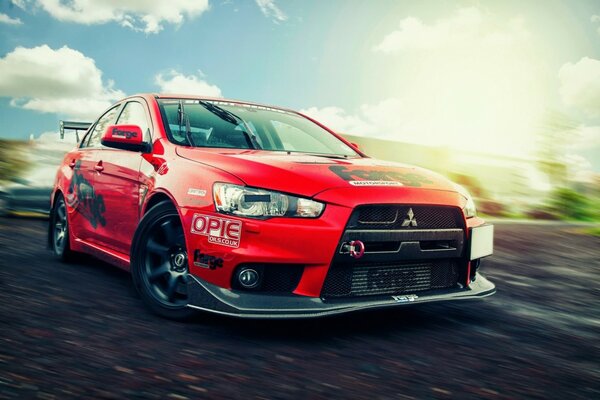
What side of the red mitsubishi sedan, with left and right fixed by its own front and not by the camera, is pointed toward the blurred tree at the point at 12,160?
back

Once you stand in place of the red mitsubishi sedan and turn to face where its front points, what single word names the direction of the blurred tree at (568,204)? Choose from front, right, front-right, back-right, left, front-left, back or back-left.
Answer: left

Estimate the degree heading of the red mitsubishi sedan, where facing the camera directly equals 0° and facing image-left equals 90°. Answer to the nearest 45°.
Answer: approximately 315°

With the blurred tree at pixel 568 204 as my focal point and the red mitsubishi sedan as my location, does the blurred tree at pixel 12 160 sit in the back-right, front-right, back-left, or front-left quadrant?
front-left

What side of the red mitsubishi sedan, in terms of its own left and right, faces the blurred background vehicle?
back

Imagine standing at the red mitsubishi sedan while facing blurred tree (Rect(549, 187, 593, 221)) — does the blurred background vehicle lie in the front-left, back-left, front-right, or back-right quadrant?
front-left

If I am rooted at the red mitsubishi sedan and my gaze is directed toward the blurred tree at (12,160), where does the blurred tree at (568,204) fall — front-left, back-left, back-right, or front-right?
front-right

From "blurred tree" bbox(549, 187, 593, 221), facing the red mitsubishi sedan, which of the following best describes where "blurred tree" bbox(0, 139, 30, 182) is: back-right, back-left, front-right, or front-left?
front-right
